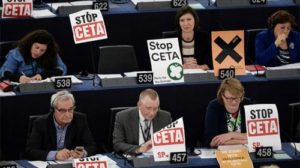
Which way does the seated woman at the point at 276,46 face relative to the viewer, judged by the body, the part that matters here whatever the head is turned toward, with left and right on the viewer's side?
facing the viewer and to the right of the viewer

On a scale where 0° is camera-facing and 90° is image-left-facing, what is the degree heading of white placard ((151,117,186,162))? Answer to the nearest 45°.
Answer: approximately 0°

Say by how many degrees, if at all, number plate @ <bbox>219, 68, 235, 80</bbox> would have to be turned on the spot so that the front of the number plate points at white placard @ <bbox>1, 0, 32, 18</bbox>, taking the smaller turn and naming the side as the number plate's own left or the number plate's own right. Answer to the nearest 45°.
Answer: approximately 90° to the number plate's own right

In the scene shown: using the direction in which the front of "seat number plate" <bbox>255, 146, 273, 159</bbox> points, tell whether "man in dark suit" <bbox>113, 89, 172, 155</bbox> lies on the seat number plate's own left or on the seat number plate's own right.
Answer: on the seat number plate's own right

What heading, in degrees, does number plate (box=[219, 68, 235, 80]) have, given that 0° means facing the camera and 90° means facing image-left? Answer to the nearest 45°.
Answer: approximately 0°
